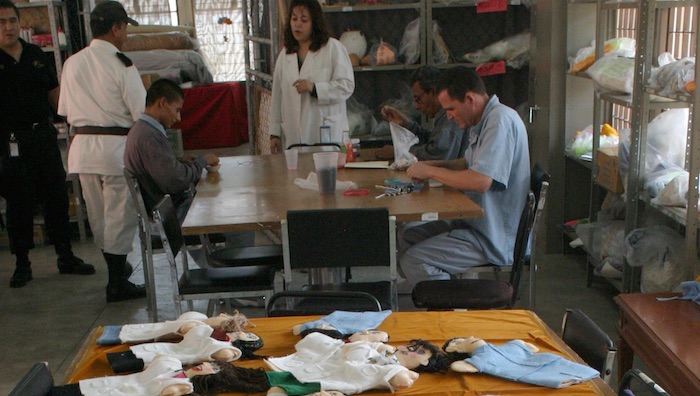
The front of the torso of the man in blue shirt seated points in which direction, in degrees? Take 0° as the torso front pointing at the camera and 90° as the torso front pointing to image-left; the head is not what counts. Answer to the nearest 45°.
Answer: approximately 90°

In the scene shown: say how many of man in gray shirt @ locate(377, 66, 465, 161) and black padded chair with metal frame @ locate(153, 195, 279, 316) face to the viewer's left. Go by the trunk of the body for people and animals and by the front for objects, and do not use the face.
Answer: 1

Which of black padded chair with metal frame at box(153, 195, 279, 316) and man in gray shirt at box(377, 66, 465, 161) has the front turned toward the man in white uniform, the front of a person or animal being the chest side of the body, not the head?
the man in gray shirt

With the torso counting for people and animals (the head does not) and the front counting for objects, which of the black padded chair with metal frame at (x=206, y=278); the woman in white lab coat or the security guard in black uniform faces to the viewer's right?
the black padded chair with metal frame

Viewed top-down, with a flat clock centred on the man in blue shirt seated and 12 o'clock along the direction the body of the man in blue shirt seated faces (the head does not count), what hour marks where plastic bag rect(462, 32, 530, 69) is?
The plastic bag is roughly at 3 o'clock from the man in blue shirt seated.

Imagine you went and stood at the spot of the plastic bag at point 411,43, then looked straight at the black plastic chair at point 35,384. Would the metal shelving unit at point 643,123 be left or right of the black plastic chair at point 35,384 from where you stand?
left

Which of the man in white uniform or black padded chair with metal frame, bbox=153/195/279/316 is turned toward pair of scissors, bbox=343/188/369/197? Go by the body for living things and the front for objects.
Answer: the black padded chair with metal frame

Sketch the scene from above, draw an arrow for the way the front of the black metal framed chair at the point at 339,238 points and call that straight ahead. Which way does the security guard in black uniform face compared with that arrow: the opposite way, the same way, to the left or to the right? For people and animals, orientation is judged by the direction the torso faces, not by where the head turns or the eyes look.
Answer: the opposite way

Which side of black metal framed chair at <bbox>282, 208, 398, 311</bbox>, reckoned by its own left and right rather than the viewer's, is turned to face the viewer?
back

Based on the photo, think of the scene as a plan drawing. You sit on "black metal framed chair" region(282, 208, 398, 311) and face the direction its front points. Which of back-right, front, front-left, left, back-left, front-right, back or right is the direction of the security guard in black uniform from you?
front-left

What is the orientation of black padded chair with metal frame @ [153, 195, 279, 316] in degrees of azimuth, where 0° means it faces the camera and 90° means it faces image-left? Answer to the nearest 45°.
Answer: approximately 270°

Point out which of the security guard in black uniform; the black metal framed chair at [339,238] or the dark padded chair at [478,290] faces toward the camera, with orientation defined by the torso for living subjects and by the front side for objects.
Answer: the security guard in black uniform

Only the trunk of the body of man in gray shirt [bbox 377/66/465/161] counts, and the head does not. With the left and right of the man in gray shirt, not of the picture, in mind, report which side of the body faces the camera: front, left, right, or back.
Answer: left

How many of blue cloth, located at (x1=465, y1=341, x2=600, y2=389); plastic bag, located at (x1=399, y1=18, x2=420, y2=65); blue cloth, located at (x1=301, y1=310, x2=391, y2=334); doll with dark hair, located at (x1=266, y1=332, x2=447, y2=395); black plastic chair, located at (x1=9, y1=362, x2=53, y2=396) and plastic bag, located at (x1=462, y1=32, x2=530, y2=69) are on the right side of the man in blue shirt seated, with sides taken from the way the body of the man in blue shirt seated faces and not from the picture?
2

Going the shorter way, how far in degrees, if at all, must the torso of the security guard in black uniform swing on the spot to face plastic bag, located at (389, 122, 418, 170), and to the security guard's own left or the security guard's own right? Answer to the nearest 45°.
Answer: approximately 45° to the security guard's own left

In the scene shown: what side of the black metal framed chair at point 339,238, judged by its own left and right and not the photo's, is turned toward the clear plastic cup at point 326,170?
front
